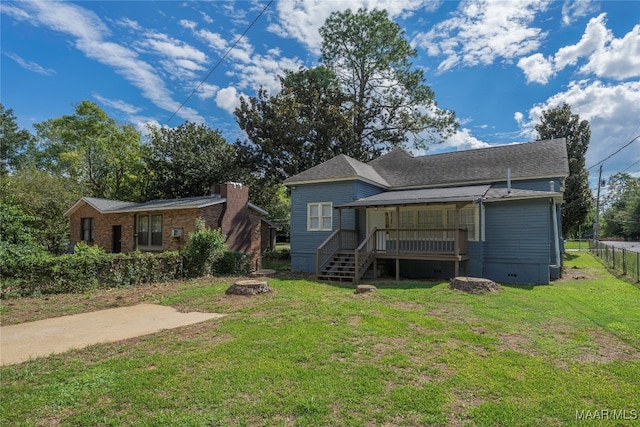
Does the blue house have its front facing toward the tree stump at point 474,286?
yes

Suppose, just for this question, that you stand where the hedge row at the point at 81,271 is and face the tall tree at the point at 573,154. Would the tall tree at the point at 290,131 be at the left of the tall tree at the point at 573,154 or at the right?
left

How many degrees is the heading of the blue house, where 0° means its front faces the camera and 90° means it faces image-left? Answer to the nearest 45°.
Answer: approximately 0°

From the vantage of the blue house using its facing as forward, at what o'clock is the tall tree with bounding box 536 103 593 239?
The tall tree is roughly at 7 o'clock from the blue house.

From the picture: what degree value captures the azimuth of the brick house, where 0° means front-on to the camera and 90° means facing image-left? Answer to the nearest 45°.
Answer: approximately 45°

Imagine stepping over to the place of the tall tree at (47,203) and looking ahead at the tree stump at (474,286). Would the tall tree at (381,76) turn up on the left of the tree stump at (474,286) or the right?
left

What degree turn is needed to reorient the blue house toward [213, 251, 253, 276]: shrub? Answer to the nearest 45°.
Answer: approximately 90° to its right
